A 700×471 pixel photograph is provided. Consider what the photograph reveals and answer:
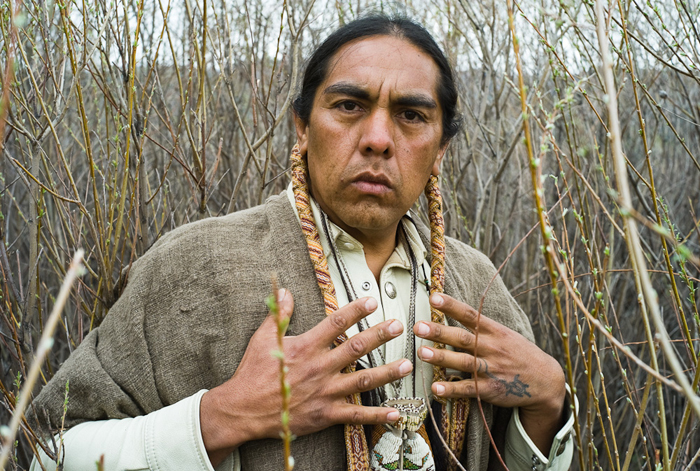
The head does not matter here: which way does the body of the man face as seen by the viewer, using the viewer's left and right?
facing the viewer and to the right of the viewer
